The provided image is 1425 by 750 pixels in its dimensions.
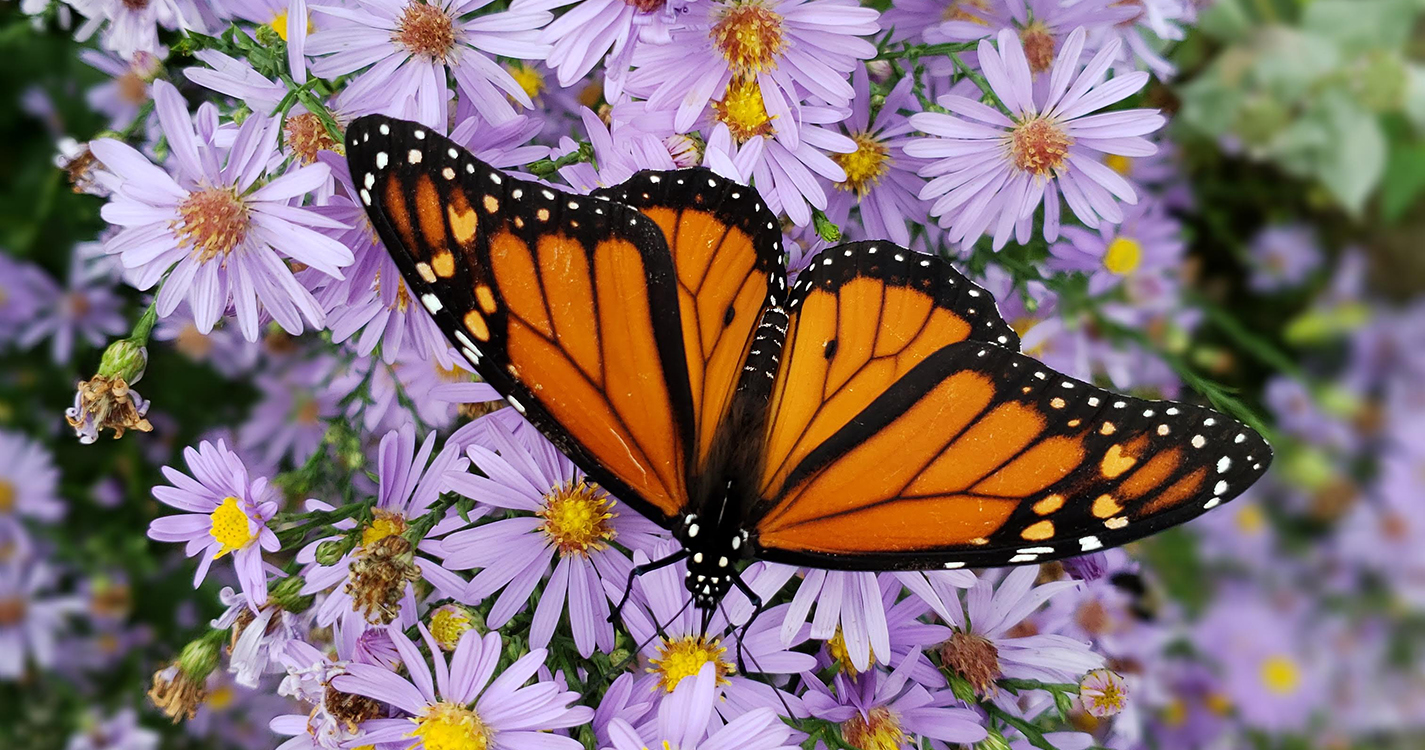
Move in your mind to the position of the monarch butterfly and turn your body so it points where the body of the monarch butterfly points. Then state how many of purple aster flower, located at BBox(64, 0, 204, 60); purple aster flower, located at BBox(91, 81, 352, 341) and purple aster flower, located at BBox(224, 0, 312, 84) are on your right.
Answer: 3

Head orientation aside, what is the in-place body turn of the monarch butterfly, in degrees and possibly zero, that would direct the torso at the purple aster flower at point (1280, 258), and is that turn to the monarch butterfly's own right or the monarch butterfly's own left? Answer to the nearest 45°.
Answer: approximately 135° to the monarch butterfly's own left

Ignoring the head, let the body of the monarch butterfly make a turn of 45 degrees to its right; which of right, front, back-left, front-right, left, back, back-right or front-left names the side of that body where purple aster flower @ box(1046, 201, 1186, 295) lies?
back

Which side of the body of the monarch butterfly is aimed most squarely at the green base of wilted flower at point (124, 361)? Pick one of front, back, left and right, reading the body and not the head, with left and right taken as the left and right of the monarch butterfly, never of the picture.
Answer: right

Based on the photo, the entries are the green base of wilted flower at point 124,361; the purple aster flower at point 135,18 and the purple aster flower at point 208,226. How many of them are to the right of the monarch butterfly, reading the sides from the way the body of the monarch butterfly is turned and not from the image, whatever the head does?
3

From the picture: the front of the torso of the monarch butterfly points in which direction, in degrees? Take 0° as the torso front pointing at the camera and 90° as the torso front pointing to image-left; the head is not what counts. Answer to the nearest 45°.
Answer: approximately 0°
